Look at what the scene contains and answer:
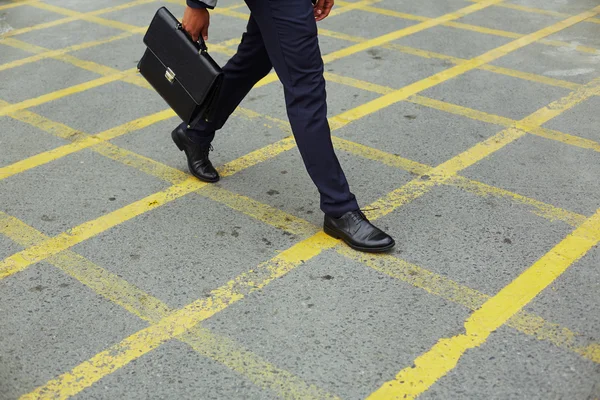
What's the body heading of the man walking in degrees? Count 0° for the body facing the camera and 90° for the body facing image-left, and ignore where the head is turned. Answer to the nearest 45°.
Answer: approximately 315°
